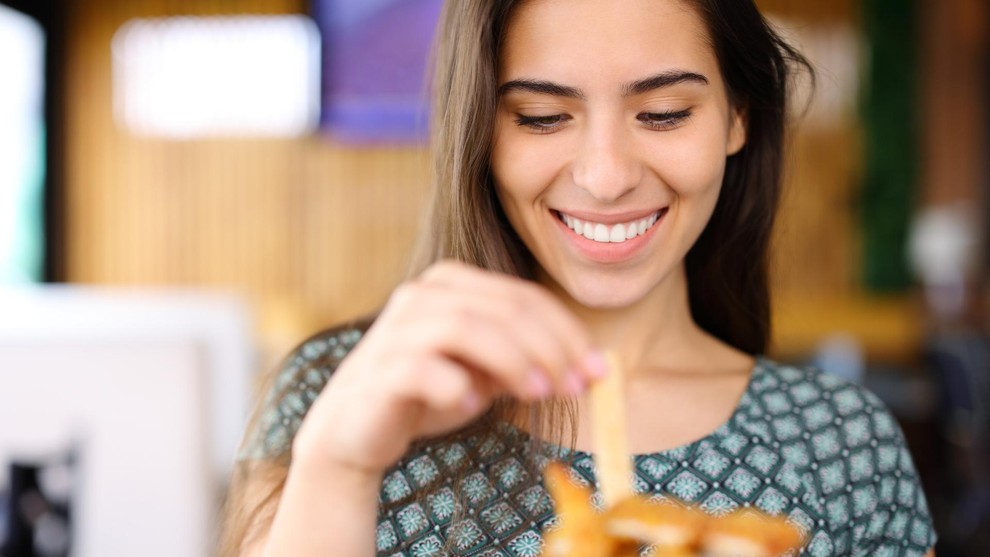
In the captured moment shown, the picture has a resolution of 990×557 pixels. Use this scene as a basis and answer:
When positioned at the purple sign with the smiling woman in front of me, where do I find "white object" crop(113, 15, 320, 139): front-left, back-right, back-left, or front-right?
back-right

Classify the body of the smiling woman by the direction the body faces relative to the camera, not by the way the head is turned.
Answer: toward the camera

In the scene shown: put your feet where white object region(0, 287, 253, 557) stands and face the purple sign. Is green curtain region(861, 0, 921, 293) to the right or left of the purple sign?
right

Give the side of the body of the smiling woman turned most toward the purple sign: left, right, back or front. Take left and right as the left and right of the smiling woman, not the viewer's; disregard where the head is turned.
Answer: back

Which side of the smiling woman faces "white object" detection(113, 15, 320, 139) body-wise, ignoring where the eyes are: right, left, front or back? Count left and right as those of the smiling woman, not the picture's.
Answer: back

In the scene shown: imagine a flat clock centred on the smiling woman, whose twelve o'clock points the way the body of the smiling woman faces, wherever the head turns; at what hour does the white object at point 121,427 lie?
The white object is roughly at 4 o'clock from the smiling woman.

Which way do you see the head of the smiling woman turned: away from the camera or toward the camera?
toward the camera

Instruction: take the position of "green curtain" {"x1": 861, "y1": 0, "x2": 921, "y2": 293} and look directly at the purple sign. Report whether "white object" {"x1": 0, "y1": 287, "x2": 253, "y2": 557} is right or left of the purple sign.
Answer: left

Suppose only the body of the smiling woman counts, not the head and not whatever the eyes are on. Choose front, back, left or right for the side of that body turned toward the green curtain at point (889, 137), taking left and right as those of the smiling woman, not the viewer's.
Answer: back
